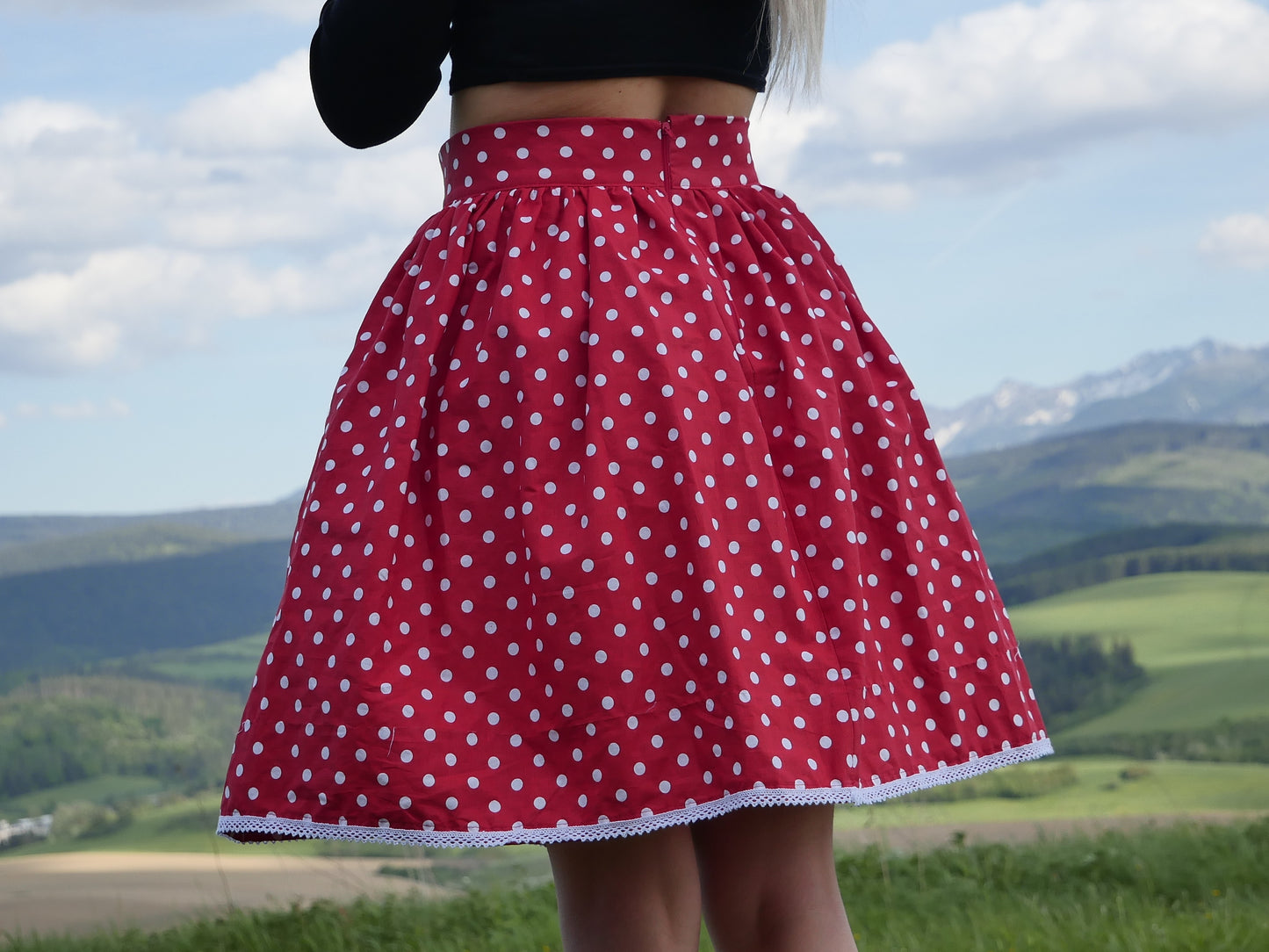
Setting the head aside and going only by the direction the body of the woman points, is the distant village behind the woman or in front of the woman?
in front

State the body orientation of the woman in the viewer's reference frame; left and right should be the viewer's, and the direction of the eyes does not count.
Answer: facing away from the viewer and to the left of the viewer
